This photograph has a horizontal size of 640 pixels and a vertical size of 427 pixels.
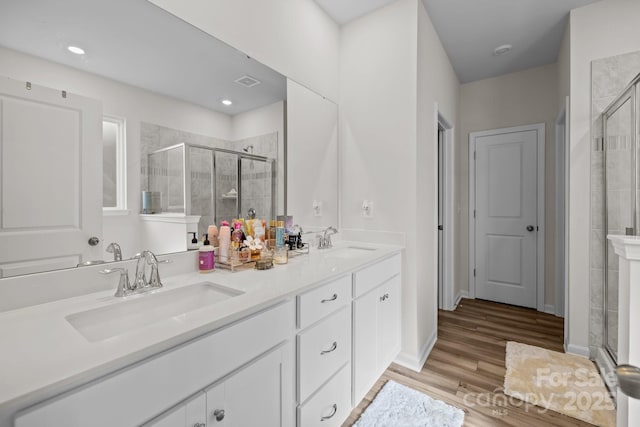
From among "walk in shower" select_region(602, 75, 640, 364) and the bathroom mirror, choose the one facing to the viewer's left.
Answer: the walk in shower

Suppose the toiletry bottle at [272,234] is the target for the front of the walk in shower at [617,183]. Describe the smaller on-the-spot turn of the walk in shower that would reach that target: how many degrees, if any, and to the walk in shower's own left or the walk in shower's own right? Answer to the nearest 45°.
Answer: approximately 45° to the walk in shower's own left

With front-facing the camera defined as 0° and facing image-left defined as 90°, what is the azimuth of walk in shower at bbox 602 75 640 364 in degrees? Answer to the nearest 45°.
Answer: approximately 90°

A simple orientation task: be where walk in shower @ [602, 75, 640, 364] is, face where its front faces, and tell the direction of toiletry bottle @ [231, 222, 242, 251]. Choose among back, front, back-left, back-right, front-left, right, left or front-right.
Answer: front-left

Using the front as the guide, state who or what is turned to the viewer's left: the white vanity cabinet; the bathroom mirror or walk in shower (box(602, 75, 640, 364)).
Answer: the walk in shower

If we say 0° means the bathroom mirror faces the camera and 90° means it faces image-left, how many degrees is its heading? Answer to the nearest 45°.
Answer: approximately 315°

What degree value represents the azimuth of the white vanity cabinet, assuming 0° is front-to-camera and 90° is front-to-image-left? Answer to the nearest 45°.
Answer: approximately 315°
